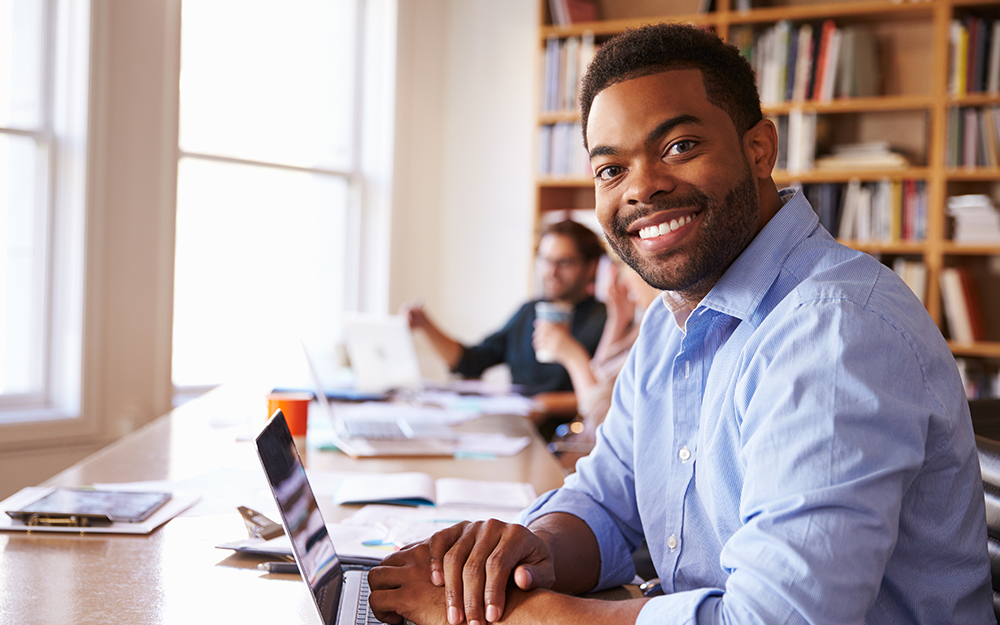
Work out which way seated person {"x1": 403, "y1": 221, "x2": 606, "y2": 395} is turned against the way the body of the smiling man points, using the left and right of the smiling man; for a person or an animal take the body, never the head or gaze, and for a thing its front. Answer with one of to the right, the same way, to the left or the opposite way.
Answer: the same way

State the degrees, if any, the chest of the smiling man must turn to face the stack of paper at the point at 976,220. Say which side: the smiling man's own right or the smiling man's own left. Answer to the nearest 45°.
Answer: approximately 135° to the smiling man's own right

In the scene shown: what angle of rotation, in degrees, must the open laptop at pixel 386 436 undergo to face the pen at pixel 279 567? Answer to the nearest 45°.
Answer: approximately 90° to its right

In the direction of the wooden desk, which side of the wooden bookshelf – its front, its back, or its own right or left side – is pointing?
front

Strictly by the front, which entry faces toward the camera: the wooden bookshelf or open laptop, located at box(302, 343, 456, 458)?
the wooden bookshelf

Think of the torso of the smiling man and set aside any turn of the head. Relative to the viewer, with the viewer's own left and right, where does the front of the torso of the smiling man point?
facing the viewer and to the left of the viewer

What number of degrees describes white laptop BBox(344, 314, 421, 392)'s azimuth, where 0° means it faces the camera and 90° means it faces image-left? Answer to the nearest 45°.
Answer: approximately 225°

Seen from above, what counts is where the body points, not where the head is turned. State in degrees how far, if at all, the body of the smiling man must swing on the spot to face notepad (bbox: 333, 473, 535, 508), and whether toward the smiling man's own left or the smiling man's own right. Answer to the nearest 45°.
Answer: approximately 90° to the smiling man's own right

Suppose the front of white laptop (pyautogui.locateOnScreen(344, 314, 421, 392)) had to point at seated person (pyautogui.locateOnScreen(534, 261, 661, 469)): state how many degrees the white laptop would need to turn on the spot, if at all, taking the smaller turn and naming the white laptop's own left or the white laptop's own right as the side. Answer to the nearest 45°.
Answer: approximately 45° to the white laptop's own right

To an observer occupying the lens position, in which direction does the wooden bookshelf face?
facing the viewer

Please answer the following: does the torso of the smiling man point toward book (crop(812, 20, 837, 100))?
no

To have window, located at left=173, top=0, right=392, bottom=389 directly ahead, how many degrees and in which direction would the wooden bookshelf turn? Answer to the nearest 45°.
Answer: approximately 90° to its right

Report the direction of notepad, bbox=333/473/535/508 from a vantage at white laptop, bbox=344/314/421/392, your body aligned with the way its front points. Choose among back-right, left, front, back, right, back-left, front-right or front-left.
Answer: back-right

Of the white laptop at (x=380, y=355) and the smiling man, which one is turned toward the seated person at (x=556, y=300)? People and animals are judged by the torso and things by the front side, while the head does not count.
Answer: the white laptop

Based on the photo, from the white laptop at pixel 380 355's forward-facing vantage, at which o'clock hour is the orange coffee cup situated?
The orange coffee cup is roughly at 5 o'clock from the white laptop.

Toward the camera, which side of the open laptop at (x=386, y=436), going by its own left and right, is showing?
right

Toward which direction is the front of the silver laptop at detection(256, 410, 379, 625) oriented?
to the viewer's right

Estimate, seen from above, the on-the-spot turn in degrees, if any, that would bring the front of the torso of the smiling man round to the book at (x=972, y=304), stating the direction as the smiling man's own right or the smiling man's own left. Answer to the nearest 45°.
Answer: approximately 135° to the smiling man's own right
